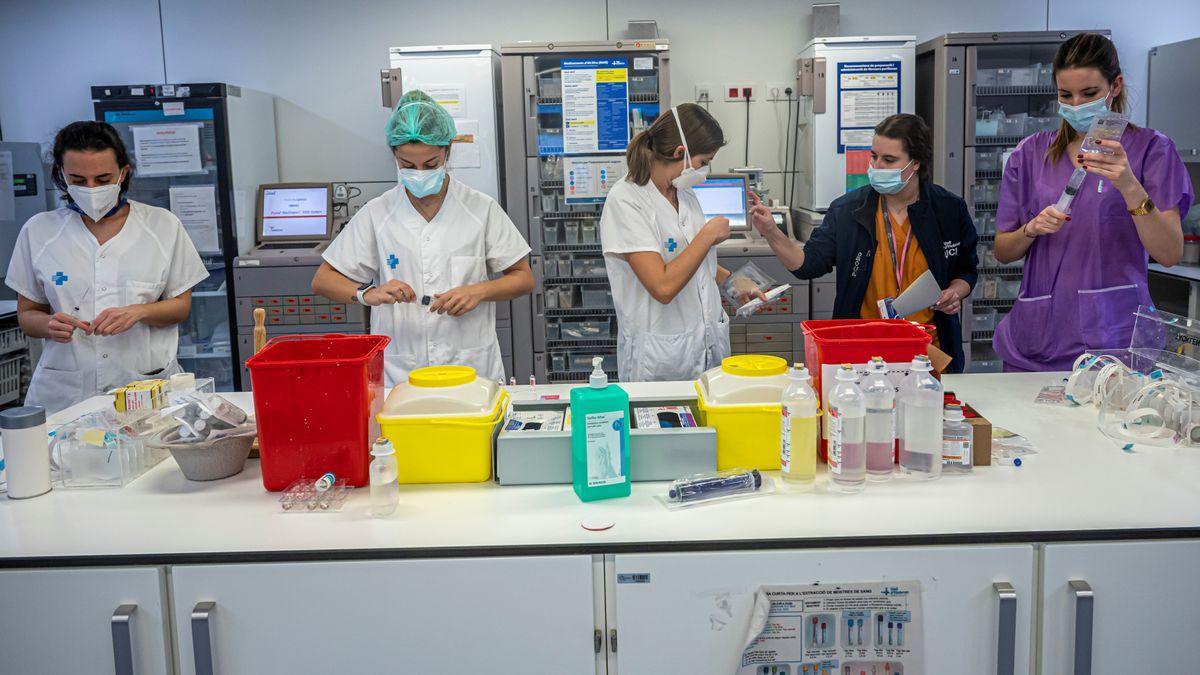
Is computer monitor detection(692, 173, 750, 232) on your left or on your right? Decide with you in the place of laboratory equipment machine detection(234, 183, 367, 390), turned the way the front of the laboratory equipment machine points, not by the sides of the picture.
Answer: on your left

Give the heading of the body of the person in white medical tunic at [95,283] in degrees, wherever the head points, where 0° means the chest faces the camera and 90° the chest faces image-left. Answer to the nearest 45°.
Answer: approximately 0°

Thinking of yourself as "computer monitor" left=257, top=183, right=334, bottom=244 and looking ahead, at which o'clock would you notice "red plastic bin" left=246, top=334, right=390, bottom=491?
The red plastic bin is roughly at 12 o'clock from the computer monitor.

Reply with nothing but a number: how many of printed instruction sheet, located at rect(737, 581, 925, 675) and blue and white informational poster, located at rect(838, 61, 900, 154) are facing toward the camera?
2

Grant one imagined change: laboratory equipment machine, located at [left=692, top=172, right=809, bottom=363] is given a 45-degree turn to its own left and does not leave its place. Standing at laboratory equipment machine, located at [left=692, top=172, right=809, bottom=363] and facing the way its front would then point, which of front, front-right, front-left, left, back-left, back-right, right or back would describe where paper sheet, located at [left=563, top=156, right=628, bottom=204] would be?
back-right

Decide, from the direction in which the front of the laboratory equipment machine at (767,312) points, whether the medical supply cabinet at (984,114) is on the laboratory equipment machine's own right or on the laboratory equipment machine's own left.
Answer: on the laboratory equipment machine's own left

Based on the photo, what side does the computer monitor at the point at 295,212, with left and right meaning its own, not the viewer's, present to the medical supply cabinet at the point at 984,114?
left

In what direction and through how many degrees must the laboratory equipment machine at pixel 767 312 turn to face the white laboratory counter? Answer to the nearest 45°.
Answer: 0° — it already faces it
